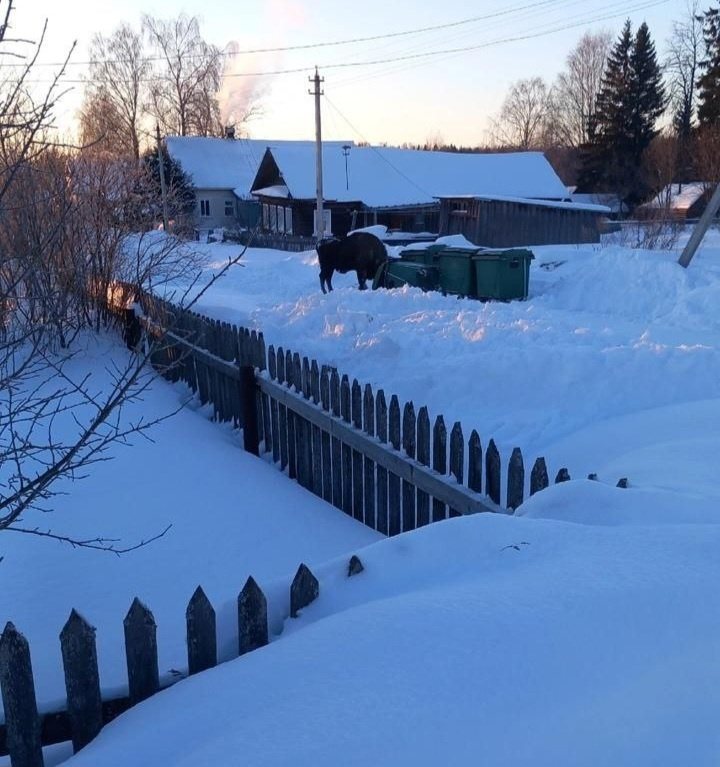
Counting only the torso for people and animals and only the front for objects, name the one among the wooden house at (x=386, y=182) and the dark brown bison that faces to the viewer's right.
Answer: the dark brown bison

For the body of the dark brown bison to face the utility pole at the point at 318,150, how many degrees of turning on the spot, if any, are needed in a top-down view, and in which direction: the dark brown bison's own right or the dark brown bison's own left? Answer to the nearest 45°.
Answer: approximately 90° to the dark brown bison's own left

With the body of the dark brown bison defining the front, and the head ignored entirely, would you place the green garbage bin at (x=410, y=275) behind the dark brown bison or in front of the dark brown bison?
in front

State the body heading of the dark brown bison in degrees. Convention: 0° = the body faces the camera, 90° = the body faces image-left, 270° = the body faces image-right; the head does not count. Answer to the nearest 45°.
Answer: approximately 270°

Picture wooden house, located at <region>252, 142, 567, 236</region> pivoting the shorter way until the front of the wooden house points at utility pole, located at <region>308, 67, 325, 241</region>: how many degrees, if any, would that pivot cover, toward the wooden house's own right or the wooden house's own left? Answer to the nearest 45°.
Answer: approximately 45° to the wooden house's own left

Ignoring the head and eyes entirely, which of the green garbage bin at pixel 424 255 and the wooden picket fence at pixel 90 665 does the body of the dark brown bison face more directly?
the green garbage bin

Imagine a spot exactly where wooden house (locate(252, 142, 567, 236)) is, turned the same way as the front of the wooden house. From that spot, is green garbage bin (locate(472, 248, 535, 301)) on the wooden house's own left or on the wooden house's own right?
on the wooden house's own left

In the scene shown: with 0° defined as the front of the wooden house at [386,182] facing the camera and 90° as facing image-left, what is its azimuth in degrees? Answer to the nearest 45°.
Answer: approximately 45°

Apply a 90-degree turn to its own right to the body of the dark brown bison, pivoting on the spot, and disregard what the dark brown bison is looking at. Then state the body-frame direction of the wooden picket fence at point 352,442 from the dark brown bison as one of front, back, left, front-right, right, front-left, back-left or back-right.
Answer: front

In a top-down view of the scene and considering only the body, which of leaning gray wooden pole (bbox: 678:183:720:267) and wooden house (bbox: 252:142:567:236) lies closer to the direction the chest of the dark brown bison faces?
the leaning gray wooden pole

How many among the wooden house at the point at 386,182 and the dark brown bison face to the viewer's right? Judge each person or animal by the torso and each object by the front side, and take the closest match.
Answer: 1

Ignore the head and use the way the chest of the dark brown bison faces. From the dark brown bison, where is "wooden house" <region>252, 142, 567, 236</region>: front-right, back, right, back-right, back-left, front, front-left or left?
left

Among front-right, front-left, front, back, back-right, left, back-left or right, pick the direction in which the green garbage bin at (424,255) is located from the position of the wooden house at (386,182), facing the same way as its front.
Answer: front-left

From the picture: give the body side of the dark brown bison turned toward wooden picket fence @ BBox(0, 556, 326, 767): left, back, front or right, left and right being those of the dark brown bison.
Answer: right

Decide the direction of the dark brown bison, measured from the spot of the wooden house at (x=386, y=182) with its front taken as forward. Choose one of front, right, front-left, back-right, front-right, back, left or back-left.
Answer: front-left

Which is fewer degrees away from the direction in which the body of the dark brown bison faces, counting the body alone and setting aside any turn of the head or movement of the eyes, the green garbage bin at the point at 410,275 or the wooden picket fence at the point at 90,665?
the green garbage bin
